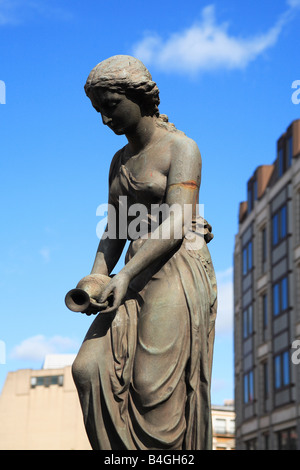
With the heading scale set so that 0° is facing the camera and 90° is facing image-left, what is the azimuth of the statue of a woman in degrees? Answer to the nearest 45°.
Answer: approximately 45°
